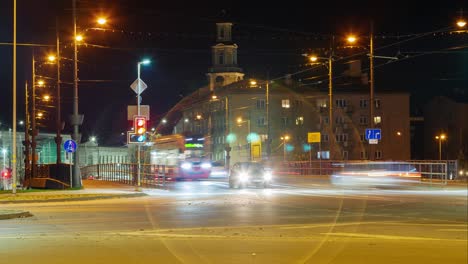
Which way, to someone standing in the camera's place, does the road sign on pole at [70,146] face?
facing the viewer

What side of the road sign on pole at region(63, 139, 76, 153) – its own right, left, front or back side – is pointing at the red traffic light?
left

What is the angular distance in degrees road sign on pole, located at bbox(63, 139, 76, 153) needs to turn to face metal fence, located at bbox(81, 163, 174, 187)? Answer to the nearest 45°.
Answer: approximately 135° to its left

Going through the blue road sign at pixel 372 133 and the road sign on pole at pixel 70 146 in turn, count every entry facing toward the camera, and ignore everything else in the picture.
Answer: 2

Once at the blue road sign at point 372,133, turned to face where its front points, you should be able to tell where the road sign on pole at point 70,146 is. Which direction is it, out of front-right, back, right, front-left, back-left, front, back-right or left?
front-right

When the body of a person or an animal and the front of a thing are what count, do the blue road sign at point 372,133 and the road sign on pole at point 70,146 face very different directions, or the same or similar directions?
same or similar directions

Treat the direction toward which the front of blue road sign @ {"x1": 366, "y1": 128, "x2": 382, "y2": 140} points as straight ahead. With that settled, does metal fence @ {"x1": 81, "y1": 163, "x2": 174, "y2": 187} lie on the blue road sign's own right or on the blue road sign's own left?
on the blue road sign's own right

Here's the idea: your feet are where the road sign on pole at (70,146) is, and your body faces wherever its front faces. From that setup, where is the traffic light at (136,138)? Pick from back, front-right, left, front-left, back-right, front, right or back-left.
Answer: left

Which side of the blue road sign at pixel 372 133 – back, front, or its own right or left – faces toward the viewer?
front

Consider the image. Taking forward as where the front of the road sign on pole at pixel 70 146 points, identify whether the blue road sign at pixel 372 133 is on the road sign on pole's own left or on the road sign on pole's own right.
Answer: on the road sign on pole's own left
